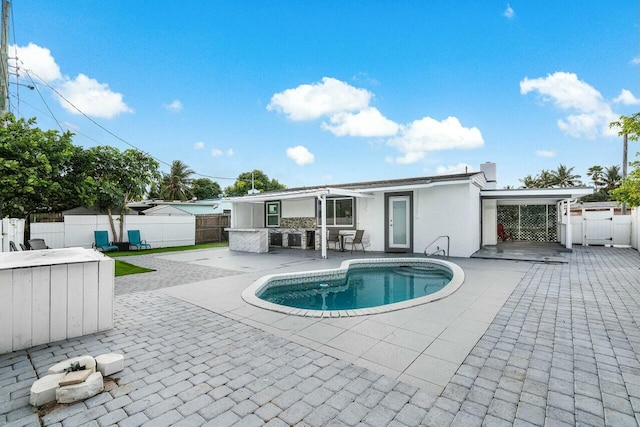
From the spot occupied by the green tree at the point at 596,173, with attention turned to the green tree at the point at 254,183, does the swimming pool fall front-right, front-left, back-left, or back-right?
front-left

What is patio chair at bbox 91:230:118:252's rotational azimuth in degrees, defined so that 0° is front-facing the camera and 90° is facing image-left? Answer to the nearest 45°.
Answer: approximately 315°

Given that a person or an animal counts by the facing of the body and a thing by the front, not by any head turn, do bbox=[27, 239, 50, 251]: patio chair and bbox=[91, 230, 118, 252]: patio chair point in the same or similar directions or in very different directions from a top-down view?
same or similar directions

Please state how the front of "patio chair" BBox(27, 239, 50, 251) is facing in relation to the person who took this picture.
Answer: facing the viewer and to the right of the viewer

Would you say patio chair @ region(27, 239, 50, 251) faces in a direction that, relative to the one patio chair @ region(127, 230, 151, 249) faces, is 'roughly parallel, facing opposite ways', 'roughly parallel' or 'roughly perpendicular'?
roughly parallel

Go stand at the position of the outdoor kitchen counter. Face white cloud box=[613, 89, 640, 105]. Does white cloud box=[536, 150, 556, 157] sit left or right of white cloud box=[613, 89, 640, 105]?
left

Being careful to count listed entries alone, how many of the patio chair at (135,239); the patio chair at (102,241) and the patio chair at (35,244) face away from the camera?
0

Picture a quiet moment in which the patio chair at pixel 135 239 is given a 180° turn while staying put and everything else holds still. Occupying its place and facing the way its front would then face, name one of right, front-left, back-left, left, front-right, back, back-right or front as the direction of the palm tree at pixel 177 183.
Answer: front-right

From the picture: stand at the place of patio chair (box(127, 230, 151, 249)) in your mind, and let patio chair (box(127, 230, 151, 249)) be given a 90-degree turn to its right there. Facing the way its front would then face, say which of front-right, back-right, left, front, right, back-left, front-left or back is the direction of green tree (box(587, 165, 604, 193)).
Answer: back-left

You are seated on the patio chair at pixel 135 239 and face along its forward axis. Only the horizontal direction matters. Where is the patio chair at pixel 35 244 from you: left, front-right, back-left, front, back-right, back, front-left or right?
right
